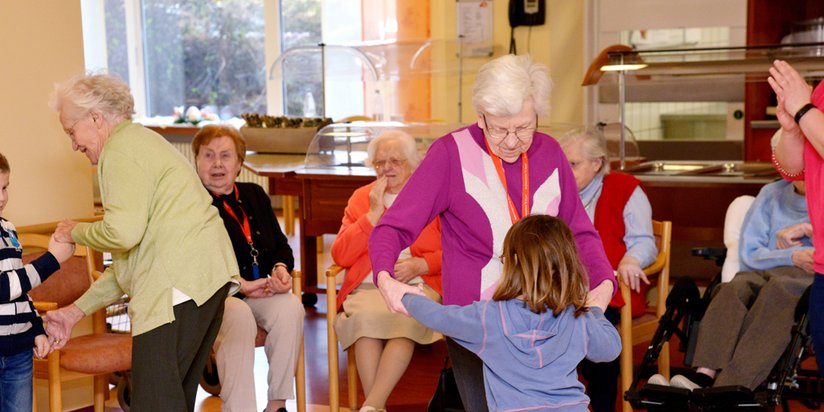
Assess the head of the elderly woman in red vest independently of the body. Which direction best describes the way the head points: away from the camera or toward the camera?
toward the camera

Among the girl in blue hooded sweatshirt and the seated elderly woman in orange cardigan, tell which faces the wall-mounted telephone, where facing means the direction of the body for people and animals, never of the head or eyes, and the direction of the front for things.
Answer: the girl in blue hooded sweatshirt

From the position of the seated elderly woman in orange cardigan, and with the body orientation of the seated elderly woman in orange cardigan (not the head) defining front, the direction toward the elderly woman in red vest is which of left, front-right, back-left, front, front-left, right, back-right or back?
left

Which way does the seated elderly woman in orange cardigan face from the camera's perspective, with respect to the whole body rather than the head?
toward the camera

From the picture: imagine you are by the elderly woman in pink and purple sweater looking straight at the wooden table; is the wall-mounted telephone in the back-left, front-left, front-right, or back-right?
front-right

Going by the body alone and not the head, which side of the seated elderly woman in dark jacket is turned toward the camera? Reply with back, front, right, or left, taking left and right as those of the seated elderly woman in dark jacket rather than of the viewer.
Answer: front

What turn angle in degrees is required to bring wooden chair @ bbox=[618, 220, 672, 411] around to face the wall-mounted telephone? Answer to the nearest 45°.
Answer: approximately 135° to its right

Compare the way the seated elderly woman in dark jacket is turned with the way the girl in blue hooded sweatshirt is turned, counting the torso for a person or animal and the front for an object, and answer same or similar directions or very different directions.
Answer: very different directions

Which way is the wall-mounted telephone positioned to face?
toward the camera

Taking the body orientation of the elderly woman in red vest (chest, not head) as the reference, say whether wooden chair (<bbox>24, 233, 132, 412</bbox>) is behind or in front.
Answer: in front

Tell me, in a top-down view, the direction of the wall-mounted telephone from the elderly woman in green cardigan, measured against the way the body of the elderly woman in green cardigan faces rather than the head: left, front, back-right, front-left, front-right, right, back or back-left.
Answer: back-right

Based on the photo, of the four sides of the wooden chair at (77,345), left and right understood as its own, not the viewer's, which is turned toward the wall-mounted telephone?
left

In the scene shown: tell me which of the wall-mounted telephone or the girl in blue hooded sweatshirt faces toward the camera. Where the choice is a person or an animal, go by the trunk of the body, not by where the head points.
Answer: the wall-mounted telephone

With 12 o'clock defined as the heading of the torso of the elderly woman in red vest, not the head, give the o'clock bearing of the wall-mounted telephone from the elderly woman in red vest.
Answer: The wall-mounted telephone is roughly at 4 o'clock from the elderly woman in red vest.

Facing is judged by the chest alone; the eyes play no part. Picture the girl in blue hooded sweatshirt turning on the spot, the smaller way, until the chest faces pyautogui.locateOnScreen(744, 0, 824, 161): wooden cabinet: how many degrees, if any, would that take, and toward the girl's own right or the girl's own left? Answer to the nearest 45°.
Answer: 0° — they already face it

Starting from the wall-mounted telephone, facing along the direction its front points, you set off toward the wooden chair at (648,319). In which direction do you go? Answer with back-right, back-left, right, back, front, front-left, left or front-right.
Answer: front
